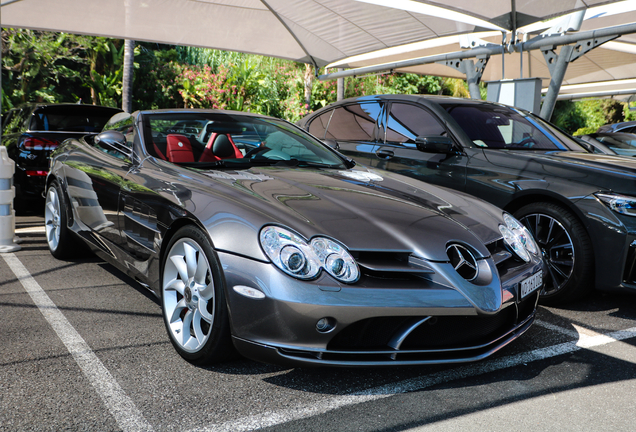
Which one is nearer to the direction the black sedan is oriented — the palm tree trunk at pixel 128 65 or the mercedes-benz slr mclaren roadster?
the mercedes-benz slr mclaren roadster

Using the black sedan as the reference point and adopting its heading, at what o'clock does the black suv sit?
The black suv is roughly at 5 o'clock from the black sedan.

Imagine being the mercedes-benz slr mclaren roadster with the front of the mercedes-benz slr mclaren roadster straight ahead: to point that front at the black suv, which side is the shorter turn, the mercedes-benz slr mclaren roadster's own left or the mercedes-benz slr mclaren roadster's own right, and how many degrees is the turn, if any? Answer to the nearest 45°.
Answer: approximately 180°

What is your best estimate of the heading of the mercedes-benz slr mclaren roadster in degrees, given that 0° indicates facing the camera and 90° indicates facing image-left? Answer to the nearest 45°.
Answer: approximately 315°

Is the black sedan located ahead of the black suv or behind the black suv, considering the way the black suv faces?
behind

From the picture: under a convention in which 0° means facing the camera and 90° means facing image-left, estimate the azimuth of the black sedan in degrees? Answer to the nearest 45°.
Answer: approximately 315°

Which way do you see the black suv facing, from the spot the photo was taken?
facing away from the viewer and to the left of the viewer
